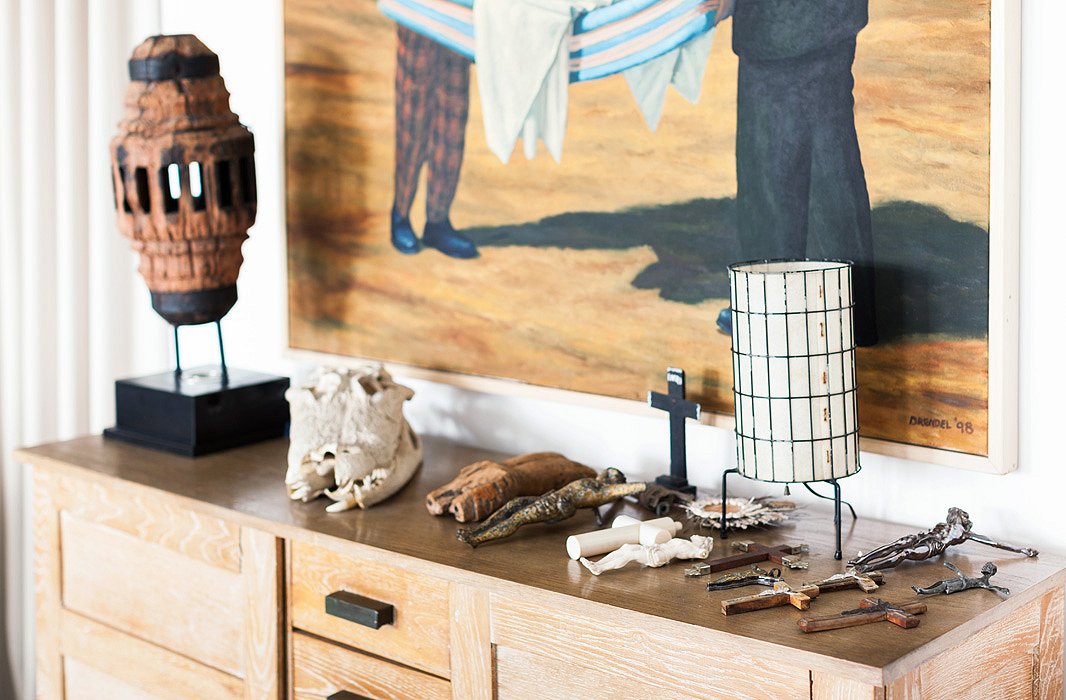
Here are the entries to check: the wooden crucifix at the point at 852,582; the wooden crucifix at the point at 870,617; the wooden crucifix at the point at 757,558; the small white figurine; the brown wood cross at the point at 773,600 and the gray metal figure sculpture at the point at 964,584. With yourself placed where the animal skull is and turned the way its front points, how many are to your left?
6

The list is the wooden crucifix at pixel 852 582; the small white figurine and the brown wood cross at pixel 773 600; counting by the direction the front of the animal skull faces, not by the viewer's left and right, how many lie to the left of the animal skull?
3

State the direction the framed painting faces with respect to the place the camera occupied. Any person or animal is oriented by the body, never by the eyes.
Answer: facing the viewer and to the left of the viewer

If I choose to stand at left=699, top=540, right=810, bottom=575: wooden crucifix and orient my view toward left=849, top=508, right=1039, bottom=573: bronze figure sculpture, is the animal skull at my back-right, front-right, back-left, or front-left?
back-left

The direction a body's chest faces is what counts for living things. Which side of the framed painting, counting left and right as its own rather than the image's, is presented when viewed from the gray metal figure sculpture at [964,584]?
left

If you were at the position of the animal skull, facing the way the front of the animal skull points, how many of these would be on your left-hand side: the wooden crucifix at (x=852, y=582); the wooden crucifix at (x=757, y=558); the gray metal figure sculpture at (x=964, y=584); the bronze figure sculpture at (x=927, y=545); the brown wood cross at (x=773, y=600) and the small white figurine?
6

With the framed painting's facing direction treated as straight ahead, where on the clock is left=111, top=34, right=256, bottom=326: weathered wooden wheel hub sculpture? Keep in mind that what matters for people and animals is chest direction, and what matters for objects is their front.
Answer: The weathered wooden wheel hub sculpture is roughly at 2 o'clock from the framed painting.

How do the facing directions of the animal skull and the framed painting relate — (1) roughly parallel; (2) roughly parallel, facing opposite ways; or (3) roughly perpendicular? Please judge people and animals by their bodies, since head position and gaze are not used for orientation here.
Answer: roughly parallel

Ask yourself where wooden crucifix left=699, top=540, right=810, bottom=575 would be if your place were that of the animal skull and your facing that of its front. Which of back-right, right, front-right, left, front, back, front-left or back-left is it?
left

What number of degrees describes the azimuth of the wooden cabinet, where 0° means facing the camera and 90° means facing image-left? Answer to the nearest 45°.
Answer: approximately 45°

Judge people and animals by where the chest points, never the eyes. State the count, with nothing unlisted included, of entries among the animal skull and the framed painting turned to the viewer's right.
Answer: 0

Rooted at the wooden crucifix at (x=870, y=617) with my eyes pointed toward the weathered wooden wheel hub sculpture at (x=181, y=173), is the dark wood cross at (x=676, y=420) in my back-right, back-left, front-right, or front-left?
front-right
